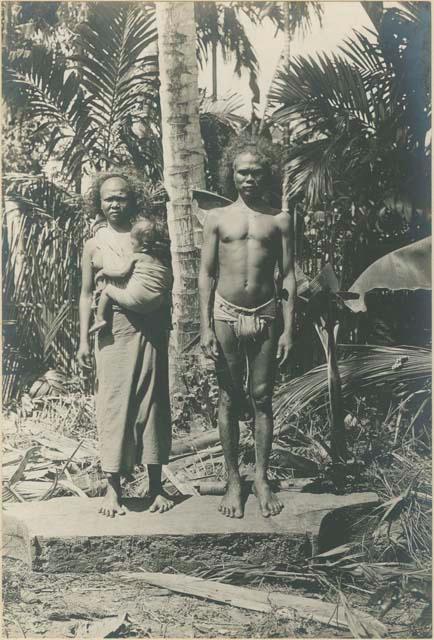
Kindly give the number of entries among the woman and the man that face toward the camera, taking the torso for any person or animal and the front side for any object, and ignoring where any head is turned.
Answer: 2

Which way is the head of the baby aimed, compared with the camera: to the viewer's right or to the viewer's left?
to the viewer's left

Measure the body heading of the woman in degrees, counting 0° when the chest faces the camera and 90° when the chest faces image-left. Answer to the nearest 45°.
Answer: approximately 0°

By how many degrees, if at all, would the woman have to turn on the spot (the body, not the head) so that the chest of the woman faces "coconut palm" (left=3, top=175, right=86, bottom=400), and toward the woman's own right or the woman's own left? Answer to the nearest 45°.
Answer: approximately 135° to the woman's own right

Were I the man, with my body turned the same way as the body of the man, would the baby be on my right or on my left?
on my right

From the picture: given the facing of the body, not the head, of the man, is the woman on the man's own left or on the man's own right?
on the man's own right
